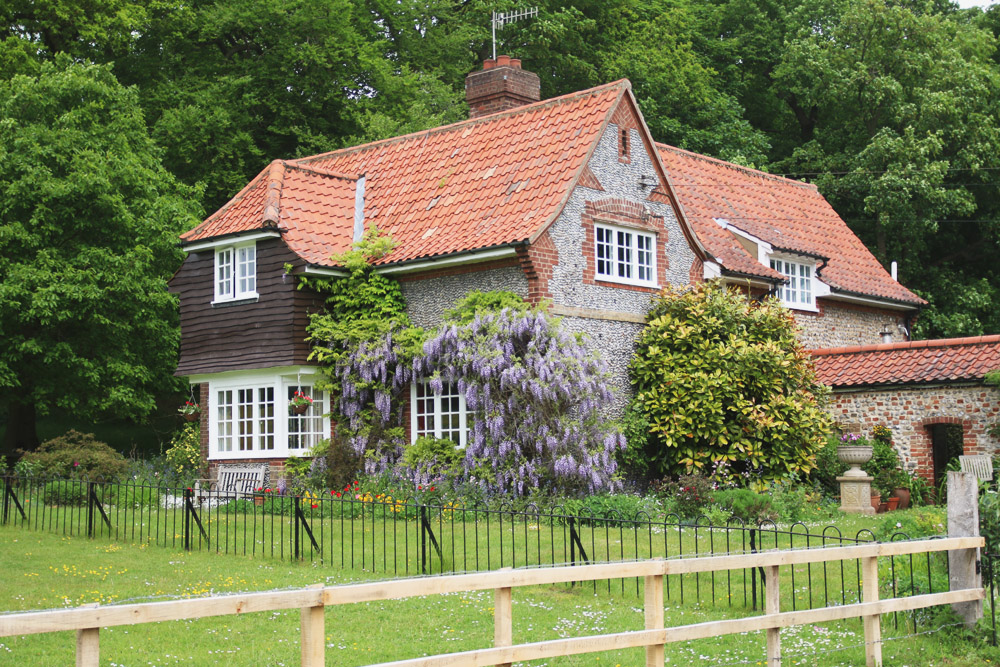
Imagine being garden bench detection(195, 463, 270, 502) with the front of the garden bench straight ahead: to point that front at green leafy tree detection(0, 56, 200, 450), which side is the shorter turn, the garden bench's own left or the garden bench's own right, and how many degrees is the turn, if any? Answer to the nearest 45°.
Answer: approximately 90° to the garden bench's own right

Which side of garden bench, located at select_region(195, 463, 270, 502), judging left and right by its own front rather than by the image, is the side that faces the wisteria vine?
left

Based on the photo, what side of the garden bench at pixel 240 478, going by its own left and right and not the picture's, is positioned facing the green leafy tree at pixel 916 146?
back

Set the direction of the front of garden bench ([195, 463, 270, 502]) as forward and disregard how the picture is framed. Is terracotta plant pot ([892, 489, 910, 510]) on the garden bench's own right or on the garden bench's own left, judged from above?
on the garden bench's own left

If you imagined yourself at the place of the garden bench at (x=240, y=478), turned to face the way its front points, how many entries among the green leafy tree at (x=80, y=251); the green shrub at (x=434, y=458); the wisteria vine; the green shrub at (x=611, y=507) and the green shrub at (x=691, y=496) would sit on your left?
4

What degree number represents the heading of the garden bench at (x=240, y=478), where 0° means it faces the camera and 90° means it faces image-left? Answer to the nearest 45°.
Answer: approximately 45°

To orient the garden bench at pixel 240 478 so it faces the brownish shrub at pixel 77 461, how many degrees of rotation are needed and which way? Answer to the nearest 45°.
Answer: approximately 45° to its right

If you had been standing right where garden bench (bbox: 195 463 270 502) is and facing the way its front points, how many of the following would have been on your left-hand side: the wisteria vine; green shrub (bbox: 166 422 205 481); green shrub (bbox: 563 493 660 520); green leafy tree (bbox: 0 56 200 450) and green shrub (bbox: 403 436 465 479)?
3

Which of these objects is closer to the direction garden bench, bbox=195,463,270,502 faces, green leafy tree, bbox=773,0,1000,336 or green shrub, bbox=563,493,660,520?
the green shrub

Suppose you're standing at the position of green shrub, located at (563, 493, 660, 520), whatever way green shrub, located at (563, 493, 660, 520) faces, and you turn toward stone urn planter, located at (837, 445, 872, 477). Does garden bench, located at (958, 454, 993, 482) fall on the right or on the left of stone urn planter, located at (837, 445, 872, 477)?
right

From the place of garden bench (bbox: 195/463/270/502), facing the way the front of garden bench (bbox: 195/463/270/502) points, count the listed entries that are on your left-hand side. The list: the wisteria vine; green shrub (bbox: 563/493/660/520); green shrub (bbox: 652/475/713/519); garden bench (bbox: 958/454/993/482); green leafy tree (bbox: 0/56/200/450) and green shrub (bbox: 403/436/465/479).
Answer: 5

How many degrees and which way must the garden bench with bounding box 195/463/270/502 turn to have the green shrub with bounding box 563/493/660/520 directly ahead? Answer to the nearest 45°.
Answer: approximately 90° to its left

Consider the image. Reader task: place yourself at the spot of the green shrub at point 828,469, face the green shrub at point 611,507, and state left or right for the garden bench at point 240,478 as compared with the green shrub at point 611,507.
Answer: right
